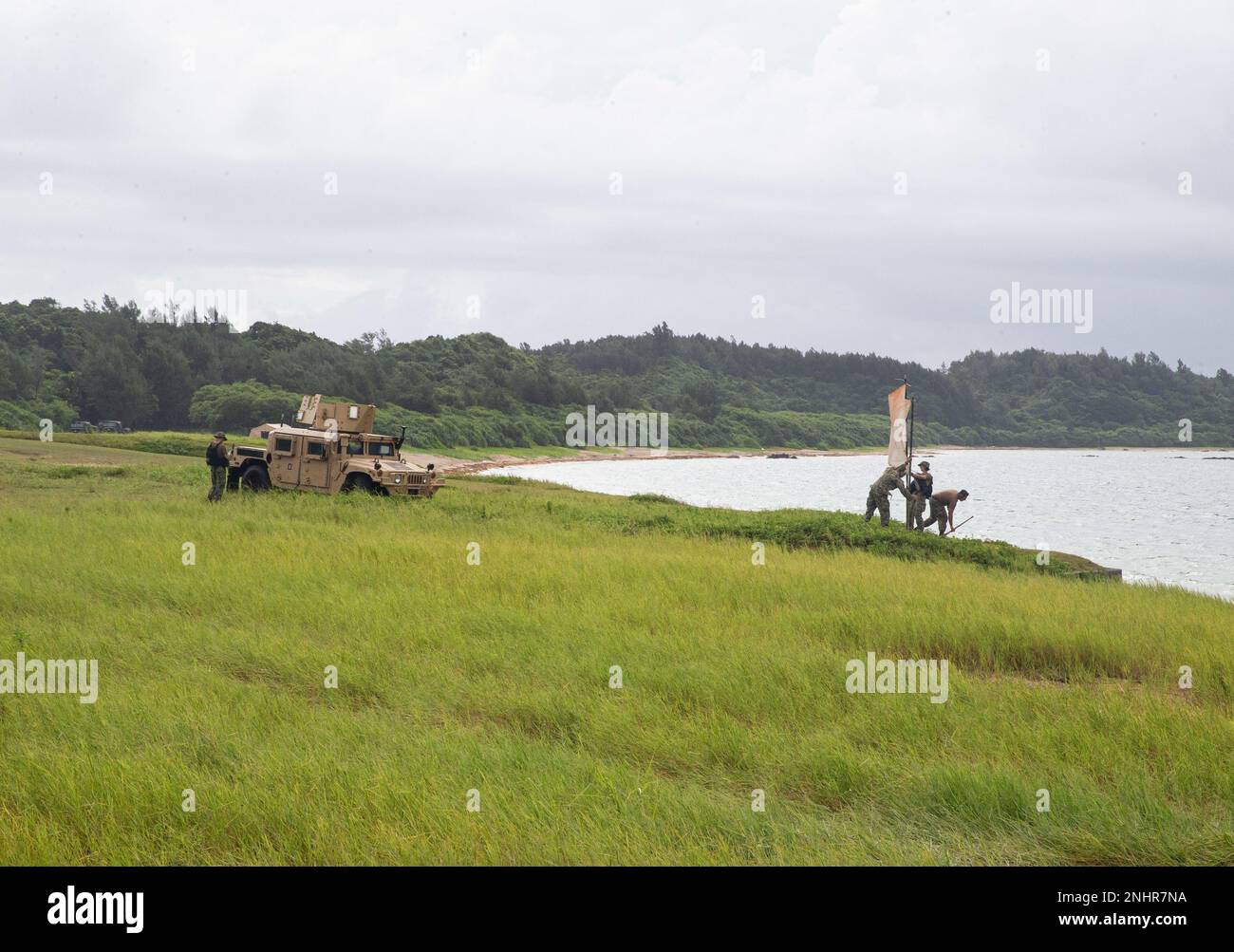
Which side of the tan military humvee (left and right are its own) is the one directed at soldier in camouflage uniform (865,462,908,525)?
front

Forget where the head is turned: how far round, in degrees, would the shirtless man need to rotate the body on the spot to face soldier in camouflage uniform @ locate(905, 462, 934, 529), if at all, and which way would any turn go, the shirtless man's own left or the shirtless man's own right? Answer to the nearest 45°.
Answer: approximately 135° to the shirtless man's own right

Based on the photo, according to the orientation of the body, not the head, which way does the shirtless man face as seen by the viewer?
to the viewer's right

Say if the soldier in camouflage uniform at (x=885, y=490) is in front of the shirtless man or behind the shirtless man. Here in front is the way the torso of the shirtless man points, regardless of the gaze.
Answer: behind

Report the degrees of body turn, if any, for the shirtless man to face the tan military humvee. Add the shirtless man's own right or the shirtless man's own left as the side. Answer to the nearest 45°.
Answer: approximately 180°

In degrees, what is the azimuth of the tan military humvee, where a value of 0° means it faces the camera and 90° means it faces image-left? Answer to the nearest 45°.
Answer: approximately 315°

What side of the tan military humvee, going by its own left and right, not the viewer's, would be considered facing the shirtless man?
front

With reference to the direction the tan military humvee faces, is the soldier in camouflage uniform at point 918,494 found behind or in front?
in front

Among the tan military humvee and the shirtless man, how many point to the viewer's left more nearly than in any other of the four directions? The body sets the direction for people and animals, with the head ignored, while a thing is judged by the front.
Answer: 0
